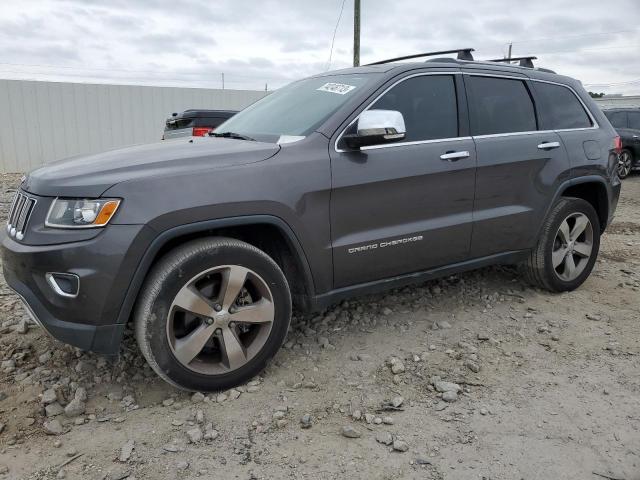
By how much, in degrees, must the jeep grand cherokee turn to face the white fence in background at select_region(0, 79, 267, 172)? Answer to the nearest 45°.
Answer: approximately 90° to its right

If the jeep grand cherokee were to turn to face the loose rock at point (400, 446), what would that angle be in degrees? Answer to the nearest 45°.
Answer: approximately 90° to its left

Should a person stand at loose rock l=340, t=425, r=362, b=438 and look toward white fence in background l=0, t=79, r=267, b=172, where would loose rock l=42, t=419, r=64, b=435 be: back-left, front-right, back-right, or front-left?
front-left

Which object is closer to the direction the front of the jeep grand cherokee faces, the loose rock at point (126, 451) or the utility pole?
the loose rock

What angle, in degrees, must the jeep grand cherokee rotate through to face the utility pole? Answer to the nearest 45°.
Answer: approximately 135° to its right

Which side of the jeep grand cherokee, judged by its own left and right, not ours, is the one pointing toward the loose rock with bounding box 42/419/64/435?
front

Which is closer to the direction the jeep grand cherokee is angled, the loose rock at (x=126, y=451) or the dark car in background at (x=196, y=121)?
the loose rock

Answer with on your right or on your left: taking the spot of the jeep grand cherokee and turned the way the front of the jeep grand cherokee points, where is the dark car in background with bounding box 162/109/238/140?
on your right

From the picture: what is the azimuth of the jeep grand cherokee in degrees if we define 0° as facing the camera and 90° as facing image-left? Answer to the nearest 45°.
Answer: approximately 45°

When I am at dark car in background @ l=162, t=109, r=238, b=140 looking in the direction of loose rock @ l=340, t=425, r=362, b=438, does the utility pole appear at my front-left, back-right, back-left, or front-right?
back-left

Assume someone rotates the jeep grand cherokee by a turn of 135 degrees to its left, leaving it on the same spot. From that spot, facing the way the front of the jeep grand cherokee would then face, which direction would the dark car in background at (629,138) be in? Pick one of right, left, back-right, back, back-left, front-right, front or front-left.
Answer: front-left

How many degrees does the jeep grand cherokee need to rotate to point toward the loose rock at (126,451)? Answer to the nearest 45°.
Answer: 0° — it already faces it
